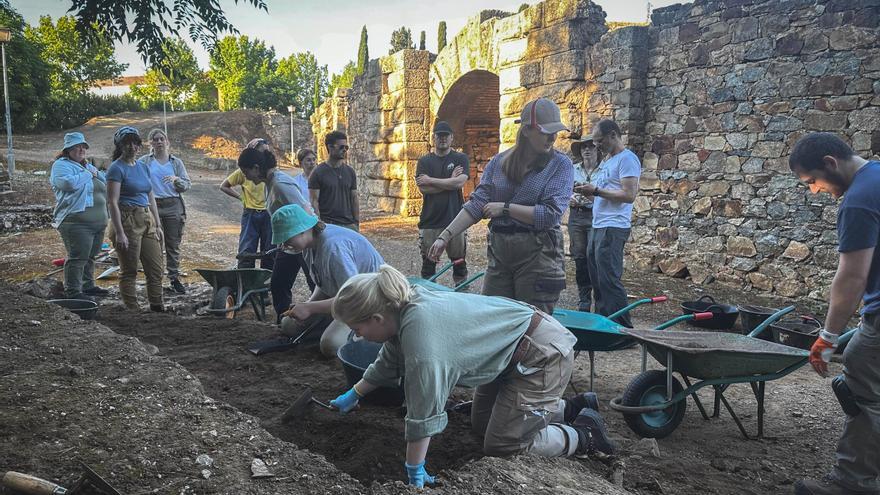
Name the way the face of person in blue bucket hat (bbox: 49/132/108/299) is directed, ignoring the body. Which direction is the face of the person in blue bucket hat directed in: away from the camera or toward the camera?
toward the camera

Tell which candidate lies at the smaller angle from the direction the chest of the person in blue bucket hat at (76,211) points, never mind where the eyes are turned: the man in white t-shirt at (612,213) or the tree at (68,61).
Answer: the man in white t-shirt

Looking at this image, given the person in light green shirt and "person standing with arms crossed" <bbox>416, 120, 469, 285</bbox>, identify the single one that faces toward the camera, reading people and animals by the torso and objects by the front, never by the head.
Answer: the person standing with arms crossed

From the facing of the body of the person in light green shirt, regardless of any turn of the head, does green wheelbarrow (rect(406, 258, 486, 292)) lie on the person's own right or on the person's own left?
on the person's own right

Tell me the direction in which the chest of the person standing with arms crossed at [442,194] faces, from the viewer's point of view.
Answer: toward the camera

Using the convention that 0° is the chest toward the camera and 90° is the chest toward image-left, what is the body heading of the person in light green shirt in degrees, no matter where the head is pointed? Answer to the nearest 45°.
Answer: approximately 90°

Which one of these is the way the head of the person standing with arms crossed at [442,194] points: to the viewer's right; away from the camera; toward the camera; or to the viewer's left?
toward the camera

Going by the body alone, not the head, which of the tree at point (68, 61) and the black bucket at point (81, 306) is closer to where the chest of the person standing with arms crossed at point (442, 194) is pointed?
the black bucket
